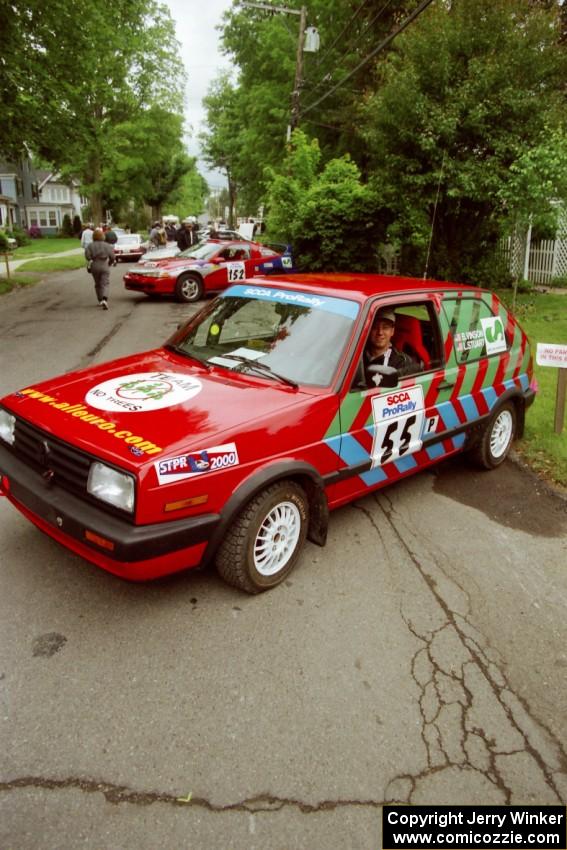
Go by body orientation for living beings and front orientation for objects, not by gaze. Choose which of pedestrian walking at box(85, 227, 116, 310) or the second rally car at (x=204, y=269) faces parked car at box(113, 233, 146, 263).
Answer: the pedestrian walking

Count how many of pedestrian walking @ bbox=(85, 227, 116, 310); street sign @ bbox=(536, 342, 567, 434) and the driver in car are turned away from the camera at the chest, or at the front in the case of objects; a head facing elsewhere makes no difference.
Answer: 1

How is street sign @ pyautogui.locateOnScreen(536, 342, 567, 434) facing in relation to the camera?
toward the camera

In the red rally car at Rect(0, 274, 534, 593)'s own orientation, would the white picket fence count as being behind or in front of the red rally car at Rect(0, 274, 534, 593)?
behind

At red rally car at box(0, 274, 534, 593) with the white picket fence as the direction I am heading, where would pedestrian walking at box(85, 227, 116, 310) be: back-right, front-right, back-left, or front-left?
front-left

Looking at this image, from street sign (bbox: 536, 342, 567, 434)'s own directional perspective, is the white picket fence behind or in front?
behind

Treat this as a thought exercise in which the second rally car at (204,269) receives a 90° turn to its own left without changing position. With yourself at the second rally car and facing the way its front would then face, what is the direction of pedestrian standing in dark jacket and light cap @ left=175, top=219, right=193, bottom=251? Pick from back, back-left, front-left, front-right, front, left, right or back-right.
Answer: back-left

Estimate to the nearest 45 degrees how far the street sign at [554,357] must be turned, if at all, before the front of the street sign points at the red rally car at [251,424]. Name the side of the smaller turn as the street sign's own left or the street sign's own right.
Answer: approximately 45° to the street sign's own right

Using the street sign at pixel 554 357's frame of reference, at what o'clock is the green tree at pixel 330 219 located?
The green tree is roughly at 5 o'clock from the street sign.

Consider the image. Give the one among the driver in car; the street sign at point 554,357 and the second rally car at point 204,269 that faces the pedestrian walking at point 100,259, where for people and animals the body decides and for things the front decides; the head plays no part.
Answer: the second rally car

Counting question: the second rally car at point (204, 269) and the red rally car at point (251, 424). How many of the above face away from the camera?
0

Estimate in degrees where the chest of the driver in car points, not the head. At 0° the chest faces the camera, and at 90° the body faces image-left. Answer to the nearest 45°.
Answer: approximately 45°

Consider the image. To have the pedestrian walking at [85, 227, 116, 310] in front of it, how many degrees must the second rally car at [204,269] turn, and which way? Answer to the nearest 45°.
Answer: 0° — it already faces them

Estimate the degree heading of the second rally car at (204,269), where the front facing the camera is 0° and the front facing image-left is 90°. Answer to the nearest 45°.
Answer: approximately 45°

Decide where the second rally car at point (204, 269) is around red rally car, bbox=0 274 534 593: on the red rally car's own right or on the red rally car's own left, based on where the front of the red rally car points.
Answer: on the red rally car's own right

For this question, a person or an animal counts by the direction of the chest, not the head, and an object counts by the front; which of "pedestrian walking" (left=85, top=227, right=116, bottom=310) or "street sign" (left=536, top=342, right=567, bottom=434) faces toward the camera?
the street sign

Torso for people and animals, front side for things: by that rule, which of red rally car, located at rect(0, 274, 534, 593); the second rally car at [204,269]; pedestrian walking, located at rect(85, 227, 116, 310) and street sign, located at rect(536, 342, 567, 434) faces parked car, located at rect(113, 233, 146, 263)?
the pedestrian walking

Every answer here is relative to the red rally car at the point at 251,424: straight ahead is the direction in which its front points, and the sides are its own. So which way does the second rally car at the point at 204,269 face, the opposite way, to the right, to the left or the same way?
the same way

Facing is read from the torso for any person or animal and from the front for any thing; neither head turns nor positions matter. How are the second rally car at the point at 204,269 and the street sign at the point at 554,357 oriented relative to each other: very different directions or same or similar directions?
same or similar directions
